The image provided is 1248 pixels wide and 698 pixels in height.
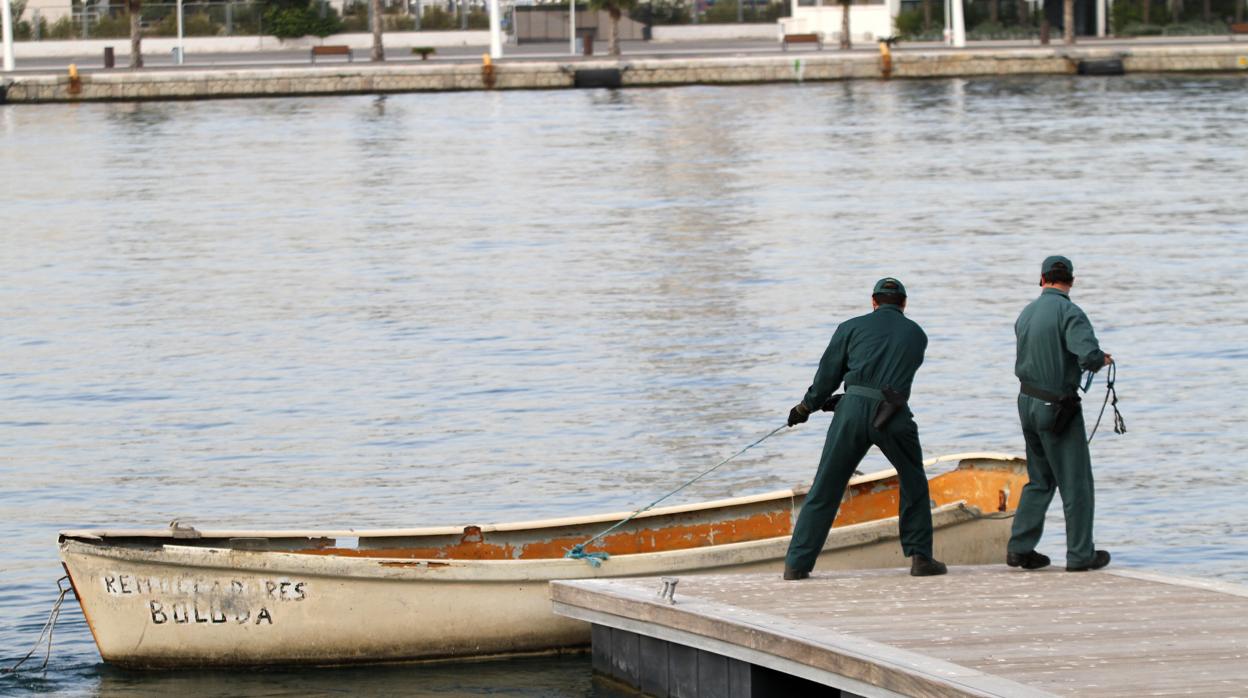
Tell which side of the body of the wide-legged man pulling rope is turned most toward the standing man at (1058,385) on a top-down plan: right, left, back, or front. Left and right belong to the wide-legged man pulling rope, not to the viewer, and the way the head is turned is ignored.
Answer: right

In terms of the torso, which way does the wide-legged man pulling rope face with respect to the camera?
away from the camera

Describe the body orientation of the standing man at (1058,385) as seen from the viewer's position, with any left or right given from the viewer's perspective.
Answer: facing away from the viewer and to the right of the viewer

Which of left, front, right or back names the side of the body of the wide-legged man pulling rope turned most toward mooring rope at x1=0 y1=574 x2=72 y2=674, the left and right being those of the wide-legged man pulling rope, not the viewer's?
left

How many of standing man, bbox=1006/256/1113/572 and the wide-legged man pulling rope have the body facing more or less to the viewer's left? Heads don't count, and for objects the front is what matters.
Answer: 0
